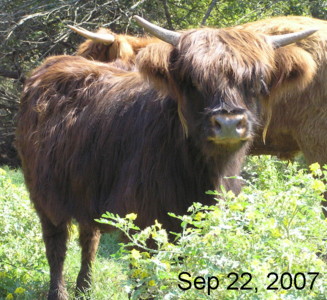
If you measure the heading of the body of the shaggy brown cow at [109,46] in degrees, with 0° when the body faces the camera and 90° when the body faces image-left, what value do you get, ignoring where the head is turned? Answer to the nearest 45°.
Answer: approximately 90°

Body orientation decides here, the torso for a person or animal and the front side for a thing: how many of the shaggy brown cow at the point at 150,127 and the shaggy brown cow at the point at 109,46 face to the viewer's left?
1

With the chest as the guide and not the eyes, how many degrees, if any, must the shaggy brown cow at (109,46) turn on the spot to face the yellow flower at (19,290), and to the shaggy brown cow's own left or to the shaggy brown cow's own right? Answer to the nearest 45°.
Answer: approximately 90° to the shaggy brown cow's own left

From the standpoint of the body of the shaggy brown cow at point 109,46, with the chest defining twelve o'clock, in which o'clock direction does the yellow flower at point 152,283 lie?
The yellow flower is roughly at 9 o'clock from the shaggy brown cow.

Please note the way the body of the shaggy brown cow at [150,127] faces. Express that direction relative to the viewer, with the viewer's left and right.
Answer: facing the viewer and to the right of the viewer

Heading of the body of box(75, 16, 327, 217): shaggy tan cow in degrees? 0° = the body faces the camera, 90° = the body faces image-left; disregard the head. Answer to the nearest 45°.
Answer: approximately 90°

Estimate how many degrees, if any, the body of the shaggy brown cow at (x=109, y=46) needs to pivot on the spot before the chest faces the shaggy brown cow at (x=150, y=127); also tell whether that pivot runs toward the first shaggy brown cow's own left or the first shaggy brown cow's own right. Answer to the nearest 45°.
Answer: approximately 90° to the first shaggy brown cow's own left

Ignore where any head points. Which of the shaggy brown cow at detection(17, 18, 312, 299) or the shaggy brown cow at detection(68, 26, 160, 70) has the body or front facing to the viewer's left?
the shaggy brown cow at detection(68, 26, 160, 70)

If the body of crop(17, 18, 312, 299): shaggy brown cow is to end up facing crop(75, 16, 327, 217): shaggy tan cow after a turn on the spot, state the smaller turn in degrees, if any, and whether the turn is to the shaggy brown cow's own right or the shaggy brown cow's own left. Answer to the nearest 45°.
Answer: approximately 90° to the shaggy brown cow's own left

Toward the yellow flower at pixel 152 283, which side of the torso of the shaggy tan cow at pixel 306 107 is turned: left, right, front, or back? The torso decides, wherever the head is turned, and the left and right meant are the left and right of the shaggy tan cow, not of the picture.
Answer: left

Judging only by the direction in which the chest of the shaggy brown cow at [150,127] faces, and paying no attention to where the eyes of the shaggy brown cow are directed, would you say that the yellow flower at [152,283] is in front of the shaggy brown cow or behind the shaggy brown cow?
in front

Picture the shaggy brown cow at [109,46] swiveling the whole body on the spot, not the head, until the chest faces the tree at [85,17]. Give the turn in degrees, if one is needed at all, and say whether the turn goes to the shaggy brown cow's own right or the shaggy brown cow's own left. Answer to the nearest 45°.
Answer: approximately 90° to the shaggy brown cow's own right

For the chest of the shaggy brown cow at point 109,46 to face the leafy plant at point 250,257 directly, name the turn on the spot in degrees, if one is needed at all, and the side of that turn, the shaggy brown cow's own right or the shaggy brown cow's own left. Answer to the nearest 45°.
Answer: approximately 90° to the shaggy brown cow's own left
